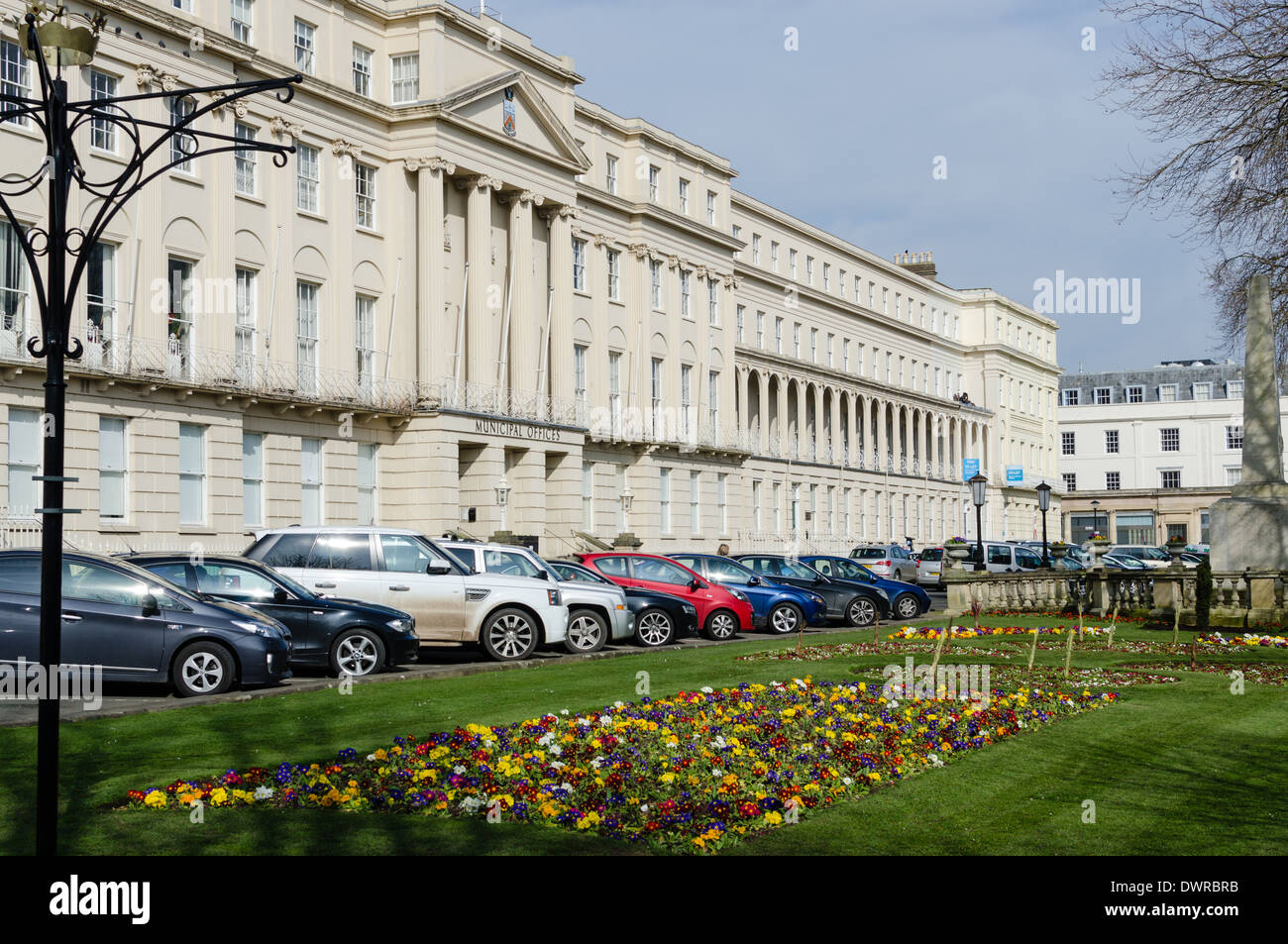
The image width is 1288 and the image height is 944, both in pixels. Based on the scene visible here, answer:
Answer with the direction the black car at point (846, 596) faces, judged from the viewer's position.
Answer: facing to the right of the viewer

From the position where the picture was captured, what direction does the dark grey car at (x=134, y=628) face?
facing to the right of the viewer

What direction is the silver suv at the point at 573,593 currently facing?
to the viewer's right

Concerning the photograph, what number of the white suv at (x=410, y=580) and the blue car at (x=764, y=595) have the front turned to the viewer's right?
2

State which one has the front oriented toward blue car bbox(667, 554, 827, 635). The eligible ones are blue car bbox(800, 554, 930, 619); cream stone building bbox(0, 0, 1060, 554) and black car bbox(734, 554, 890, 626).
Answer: the cream stone building

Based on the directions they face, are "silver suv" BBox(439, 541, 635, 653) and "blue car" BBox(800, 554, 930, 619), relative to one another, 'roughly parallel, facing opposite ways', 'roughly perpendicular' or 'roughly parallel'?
roughly parallel

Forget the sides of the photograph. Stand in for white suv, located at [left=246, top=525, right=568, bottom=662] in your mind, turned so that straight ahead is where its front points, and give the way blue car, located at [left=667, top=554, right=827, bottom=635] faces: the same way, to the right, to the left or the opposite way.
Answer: the same way

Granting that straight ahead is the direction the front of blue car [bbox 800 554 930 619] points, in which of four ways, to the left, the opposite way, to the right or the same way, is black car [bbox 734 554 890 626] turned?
the same way

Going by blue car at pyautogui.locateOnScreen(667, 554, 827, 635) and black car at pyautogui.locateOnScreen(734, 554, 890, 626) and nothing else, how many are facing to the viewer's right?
2

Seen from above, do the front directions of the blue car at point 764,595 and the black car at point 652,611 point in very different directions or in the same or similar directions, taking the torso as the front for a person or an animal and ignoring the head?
same or similar directions

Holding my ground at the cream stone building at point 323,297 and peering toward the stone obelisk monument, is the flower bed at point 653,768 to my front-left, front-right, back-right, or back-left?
front-right

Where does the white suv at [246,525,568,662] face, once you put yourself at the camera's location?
facing to the right of the viewer

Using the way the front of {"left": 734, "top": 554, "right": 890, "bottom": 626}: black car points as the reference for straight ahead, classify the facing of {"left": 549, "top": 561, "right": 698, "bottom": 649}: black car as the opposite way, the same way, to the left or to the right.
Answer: the same way

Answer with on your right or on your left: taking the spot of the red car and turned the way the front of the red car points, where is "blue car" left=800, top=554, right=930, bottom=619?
on your left

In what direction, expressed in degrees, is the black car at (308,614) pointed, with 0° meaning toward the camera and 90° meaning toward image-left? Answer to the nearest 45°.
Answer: approximately 270°

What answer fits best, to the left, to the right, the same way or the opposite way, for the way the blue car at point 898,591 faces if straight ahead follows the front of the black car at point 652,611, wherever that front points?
the same way

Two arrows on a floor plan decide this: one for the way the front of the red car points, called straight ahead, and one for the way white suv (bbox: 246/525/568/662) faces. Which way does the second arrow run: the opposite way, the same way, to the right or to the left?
the same way
